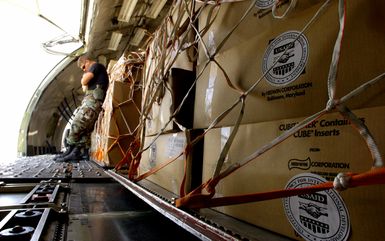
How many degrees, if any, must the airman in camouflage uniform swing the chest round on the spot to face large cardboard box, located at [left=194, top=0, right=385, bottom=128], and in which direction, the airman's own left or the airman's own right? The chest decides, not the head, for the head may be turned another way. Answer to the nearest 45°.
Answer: approximately 90° to the airman's own left

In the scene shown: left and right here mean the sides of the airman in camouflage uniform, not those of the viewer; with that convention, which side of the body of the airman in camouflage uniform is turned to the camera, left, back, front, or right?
left

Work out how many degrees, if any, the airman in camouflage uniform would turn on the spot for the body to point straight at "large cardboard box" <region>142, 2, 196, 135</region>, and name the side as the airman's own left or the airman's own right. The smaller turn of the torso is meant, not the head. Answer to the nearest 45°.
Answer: approximately 90° to the airman's own left

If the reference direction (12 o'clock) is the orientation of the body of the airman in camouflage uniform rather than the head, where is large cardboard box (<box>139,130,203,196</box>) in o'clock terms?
The large cardboard box is roughly at 9 o'clock from the airman in camouflage uniform.
